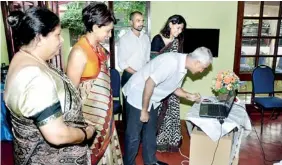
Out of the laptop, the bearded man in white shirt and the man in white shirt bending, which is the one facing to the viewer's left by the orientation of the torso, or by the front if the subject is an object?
the laptop

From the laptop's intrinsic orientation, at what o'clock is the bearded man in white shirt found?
The bearded man in white shirt is roughly at 1 o'clock from the laptop.

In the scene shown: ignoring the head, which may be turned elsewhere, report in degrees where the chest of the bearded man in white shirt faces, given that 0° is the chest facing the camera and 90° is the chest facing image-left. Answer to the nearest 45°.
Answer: approximately 315°

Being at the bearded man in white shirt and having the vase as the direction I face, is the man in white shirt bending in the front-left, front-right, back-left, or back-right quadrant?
front-right

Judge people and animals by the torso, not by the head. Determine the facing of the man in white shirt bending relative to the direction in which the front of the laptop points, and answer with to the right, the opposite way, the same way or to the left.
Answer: the opposite way

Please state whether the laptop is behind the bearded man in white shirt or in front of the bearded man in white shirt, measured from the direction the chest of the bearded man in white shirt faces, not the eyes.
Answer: in front

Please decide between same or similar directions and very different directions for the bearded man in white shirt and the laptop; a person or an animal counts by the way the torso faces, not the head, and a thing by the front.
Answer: very different directions

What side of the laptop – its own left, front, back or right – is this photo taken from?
left

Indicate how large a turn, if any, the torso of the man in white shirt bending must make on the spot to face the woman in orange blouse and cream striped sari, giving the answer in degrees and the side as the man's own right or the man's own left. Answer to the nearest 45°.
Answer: approximately 135° to the man's own right

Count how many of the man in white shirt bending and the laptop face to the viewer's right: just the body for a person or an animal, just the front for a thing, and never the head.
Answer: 1

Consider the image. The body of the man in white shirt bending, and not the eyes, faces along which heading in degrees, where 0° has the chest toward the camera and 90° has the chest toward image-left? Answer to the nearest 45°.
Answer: approximately 270°
